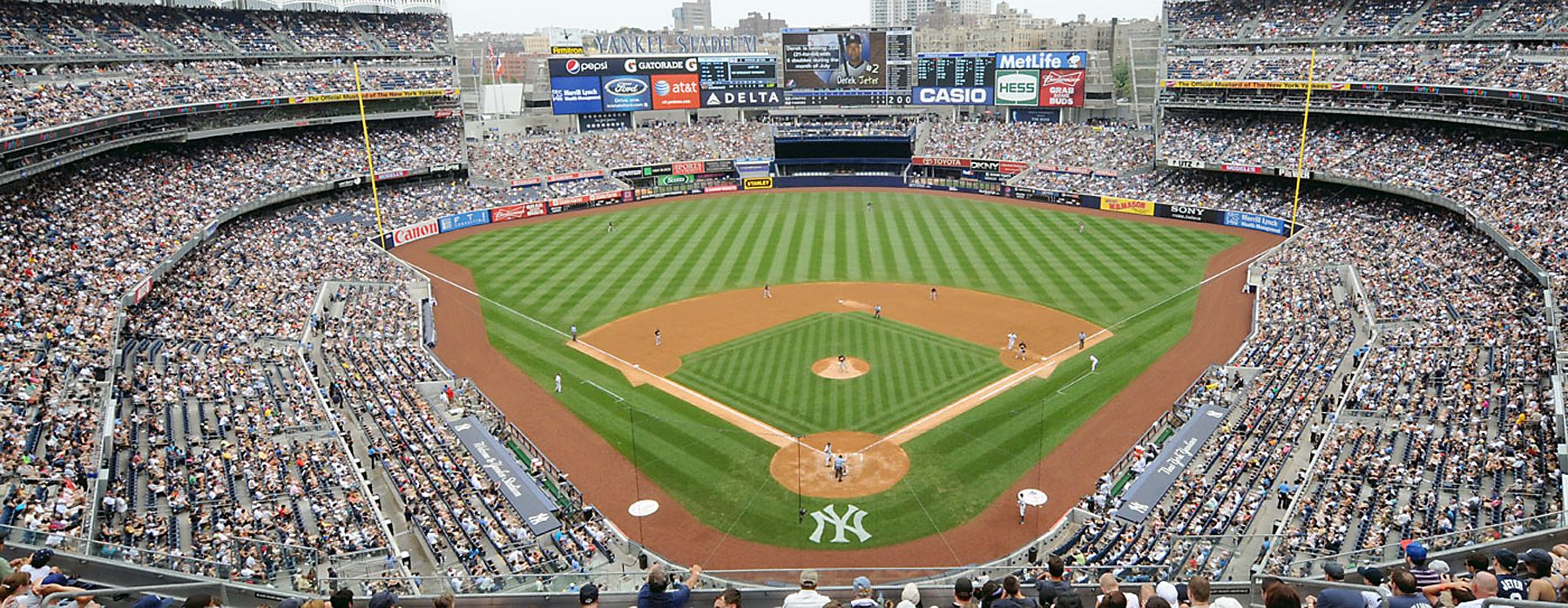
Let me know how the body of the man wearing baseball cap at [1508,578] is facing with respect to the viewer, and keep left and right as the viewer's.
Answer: facing away from the viewer and to the left of the viewer

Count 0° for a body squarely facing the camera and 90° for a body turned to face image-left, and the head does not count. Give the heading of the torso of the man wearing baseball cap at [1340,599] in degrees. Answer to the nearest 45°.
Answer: approximately 135°

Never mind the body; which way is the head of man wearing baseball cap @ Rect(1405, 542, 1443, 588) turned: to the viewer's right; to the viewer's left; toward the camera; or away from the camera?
away from the camera

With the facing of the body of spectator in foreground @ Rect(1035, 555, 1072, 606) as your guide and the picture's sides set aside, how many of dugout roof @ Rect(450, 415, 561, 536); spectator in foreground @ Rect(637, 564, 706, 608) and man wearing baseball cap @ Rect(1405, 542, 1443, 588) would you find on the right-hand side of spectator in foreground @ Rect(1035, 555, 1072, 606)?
1

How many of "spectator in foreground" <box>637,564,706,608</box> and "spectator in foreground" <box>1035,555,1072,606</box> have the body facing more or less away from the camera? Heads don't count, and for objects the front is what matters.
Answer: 2

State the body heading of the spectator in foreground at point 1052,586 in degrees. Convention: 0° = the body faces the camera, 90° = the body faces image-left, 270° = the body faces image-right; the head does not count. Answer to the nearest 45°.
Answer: approximately 180°

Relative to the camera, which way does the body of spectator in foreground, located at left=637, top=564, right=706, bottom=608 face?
away from the camera

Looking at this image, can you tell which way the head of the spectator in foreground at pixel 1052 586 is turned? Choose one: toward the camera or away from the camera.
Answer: away from the camera

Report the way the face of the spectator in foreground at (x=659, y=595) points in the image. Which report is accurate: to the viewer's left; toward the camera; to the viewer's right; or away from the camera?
away from the camera

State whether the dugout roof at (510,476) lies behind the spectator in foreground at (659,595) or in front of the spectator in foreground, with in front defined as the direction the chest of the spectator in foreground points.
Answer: in front

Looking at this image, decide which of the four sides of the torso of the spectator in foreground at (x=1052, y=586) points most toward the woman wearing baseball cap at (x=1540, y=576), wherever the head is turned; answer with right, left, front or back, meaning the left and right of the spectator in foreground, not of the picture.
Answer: right

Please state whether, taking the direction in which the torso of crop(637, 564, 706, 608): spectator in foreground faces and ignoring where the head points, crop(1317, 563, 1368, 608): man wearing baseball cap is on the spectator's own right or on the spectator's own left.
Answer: on the spectator's own right
